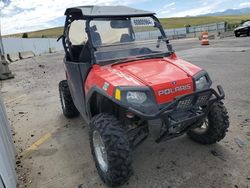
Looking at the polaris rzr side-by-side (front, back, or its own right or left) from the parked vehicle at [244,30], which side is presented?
left
